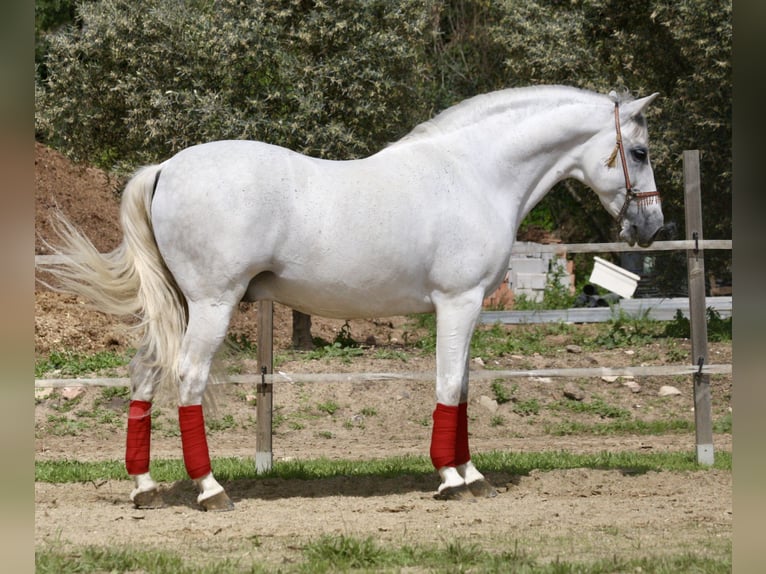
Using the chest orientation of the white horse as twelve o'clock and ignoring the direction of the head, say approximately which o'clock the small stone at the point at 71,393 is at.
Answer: The small stone is roughly at 8 o'clock from the white horse.

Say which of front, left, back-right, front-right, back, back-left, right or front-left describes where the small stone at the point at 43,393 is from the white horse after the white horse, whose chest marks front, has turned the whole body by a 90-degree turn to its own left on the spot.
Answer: front-left

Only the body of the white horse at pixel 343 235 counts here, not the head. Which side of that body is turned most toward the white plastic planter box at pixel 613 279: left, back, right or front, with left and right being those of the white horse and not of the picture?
left

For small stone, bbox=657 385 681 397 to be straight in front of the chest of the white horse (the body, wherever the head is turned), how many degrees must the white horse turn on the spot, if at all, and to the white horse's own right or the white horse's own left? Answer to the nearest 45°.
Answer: approximately 45° to the white horse's own left

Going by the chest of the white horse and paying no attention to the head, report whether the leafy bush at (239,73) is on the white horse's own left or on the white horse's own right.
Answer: on the white horse's own left

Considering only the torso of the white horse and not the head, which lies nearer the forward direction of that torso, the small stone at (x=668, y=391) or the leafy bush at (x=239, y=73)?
the small stone

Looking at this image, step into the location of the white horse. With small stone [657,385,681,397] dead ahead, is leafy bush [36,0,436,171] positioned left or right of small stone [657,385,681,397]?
left

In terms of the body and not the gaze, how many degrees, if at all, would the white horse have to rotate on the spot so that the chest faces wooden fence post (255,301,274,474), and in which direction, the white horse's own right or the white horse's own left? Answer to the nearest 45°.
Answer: approximately 135° to the white horse's own left

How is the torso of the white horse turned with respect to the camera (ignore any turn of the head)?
to the viewer's right

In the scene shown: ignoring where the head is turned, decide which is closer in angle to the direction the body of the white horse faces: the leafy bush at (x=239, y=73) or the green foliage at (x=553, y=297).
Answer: the green foliage

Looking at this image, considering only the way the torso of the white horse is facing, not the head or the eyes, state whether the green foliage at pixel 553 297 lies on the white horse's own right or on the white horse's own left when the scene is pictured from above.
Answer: on the white horse's own left

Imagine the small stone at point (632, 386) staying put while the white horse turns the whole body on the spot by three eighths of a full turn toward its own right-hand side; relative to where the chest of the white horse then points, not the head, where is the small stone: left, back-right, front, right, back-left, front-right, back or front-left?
back

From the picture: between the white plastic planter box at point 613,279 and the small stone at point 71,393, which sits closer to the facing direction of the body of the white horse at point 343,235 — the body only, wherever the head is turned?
the white plastic planter box

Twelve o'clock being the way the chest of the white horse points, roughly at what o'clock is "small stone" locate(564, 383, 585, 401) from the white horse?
The small stone is roughly at 10 o'clock from the white horse.

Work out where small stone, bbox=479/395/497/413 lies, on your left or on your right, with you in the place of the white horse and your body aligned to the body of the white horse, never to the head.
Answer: on your left

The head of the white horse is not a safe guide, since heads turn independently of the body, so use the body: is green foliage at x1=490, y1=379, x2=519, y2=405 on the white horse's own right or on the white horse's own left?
on the white horse's own left

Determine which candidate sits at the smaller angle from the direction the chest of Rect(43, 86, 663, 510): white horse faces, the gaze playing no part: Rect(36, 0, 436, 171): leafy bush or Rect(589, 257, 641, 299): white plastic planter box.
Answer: the white plastic planter box
